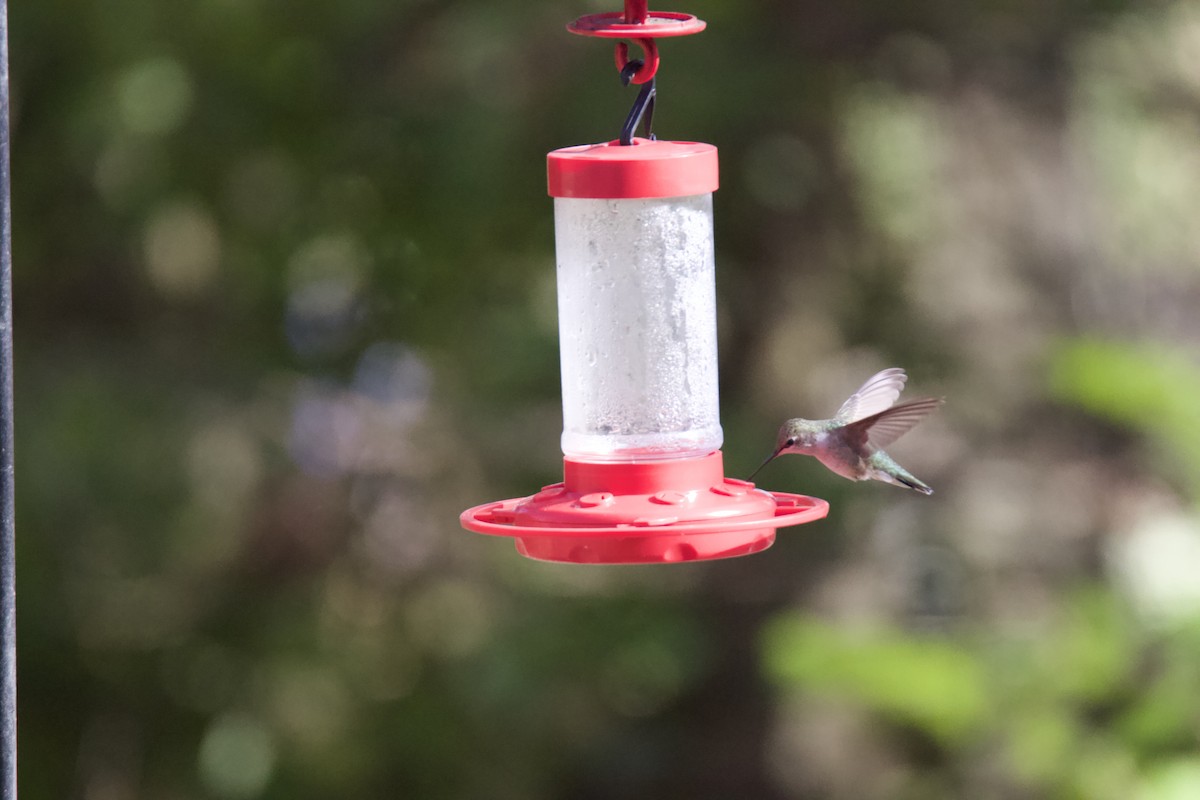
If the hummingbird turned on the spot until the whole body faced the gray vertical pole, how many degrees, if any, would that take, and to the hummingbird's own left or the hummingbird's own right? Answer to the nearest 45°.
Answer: approximately 45° to the hummingbird's own left

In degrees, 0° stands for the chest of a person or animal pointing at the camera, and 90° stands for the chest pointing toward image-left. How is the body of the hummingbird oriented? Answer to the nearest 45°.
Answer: approximately 90°
